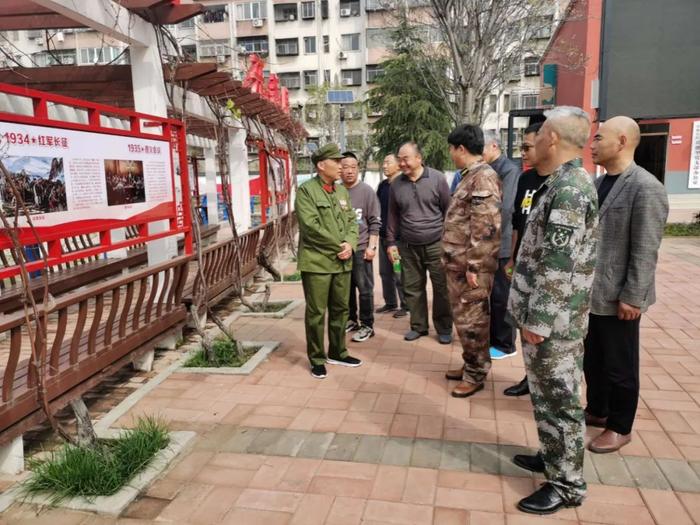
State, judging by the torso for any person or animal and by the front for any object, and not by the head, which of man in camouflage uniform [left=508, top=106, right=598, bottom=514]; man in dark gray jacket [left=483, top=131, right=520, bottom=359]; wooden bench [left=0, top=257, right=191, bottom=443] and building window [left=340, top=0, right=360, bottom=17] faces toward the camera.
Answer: the building window

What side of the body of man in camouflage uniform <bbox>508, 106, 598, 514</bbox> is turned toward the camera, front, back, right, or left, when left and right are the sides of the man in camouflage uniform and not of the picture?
left

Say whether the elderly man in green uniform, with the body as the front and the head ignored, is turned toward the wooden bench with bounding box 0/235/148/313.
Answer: no

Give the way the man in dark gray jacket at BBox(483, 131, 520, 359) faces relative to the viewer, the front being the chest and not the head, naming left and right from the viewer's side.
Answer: facing to the left of the viewer

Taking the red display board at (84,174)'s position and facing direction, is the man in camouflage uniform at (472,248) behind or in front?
in front

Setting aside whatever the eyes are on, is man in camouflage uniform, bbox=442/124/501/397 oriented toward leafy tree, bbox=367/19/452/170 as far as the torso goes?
no

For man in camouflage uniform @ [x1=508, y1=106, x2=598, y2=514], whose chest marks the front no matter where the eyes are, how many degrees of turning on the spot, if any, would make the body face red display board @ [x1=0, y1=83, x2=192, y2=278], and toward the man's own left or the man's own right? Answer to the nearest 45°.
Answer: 0° — they already face it

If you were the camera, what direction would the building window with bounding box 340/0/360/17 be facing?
facing the viewer

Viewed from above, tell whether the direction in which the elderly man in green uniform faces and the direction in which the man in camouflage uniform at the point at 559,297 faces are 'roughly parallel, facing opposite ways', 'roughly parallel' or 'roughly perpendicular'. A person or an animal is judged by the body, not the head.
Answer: roughly parallel, facing opposite ways

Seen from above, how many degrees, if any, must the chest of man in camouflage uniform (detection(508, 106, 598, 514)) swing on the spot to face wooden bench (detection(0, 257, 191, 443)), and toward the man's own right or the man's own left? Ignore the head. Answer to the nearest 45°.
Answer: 0° — they already face it

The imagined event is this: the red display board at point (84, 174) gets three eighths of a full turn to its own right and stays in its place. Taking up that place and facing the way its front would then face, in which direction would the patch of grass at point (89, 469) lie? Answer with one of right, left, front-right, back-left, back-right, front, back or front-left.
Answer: left

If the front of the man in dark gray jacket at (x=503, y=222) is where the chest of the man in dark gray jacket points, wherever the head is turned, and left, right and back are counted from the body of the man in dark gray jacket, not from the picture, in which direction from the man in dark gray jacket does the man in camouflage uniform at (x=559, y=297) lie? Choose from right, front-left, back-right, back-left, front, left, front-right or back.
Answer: left

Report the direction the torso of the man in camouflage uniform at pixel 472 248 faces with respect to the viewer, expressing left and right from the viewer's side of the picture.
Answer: facing to the left of the viewer

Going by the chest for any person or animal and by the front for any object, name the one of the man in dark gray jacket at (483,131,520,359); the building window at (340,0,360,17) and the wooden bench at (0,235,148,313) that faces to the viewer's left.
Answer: the man in dark gray jacket

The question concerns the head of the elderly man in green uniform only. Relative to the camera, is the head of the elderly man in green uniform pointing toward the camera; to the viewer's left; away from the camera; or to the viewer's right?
to the viewer's right

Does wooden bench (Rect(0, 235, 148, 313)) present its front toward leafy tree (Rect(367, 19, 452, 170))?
no

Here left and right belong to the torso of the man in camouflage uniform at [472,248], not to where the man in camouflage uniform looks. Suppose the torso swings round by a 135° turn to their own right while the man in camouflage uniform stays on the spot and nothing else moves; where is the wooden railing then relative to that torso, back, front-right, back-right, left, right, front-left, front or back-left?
left
